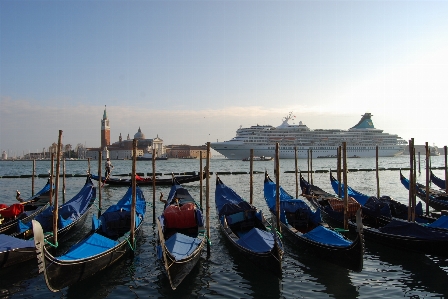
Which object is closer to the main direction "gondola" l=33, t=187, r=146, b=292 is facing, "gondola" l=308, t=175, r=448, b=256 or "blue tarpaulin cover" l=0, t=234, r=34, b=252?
the blue tarpaulin cover
